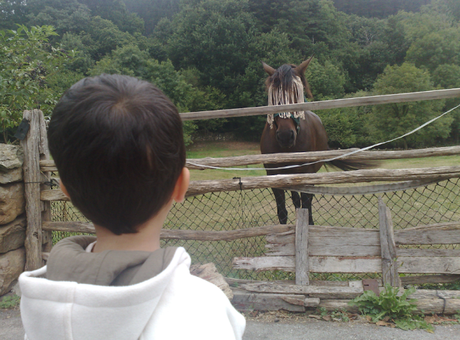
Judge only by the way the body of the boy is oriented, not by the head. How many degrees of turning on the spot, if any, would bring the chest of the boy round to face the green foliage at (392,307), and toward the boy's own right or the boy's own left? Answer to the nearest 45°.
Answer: approximately 45° to the boy's own right

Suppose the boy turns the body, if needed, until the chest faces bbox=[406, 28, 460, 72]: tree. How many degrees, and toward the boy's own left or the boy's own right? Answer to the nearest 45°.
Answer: approximately 45° to the boy's own right

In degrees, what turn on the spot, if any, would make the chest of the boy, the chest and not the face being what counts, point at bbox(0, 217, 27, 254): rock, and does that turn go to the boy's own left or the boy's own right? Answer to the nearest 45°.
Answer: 0° — they already face it

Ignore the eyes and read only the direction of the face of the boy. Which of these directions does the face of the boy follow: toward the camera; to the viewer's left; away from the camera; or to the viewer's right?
away from the camera

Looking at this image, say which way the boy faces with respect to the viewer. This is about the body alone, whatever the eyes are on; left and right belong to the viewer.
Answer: facing away from the viewer

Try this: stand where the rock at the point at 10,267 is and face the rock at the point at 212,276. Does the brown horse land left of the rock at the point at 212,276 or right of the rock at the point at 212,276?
left
